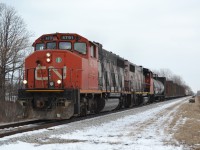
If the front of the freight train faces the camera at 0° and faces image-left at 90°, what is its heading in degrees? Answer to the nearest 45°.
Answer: approximately 45°
